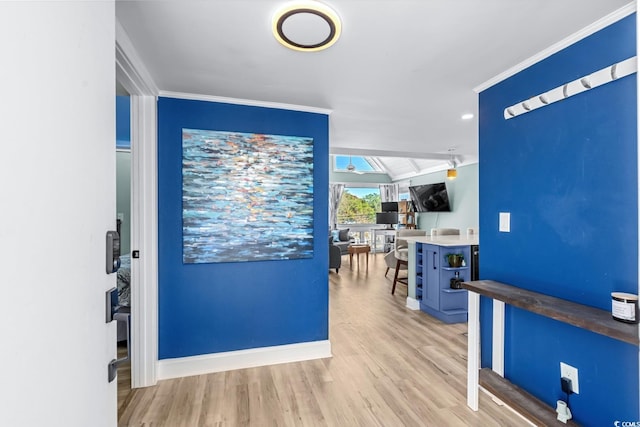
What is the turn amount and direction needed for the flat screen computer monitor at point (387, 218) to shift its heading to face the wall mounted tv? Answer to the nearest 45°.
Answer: approximately 45° to its left

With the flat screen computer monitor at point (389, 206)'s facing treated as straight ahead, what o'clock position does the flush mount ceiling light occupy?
The flush mount ceiling light is roughly at 12 o'clock from the flat screen computer monitor.

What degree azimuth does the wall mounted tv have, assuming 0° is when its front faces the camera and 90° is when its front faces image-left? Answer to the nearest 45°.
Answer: approximately 45°

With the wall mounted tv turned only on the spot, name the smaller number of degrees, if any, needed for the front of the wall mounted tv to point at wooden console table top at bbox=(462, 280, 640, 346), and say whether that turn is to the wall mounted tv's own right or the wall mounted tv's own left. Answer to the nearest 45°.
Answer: approximately 45° to the wall mounted tv's own left

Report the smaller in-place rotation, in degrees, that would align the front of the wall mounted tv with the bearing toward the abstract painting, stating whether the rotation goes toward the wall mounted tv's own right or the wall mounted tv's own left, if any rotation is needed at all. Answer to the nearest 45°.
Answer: approximately 45° to the wall mounted tv's own left

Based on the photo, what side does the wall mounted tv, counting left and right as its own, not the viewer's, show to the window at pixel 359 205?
right

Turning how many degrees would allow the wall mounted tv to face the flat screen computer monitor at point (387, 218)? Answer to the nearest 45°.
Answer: approximately 90° to its right

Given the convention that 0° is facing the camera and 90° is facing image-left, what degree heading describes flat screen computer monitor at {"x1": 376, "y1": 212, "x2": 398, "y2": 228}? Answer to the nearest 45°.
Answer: approximately 0°
